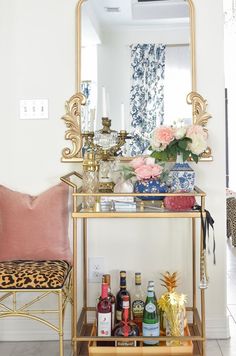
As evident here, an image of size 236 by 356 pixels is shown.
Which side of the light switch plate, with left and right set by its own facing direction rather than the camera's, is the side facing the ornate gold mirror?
left

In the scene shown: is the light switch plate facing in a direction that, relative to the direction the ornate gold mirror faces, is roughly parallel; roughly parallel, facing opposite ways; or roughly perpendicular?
roughly parallel

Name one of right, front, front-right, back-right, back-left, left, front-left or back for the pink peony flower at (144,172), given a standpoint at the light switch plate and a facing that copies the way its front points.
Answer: front-left

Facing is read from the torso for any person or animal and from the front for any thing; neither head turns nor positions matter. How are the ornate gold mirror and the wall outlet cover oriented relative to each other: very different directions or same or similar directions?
same or similar directions

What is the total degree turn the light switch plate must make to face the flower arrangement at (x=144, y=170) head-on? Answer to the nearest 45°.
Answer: approximately 45° to its left

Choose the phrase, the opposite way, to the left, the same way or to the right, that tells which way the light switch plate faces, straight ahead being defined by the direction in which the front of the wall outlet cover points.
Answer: the same way

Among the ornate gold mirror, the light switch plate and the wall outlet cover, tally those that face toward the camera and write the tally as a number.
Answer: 3

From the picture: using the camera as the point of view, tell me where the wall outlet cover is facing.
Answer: facing the viewer

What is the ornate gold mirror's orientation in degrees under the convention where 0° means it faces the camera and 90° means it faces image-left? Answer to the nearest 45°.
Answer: approximately 0°
